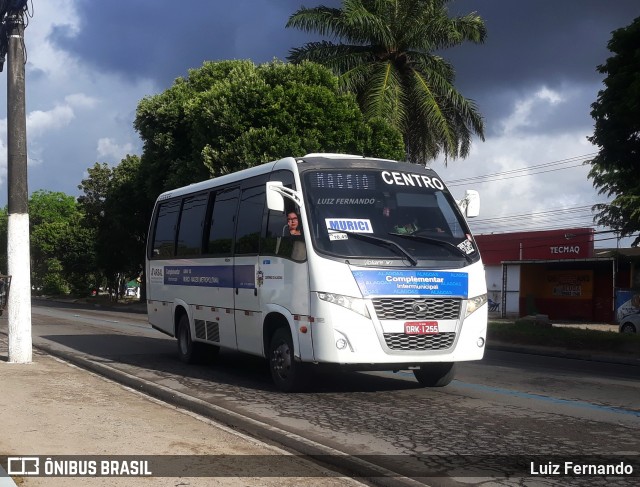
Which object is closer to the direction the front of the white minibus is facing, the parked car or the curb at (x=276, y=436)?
the curb

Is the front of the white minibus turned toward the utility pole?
no

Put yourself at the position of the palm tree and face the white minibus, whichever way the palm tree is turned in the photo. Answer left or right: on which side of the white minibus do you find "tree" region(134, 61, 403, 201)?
right

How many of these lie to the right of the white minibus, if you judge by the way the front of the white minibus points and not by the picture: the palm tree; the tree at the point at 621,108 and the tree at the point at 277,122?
0

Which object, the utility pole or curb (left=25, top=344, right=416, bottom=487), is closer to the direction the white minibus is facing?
the curb

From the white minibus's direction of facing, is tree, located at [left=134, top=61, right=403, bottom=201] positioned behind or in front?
behind

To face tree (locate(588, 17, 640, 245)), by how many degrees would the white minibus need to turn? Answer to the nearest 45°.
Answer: approximately 90° to its left

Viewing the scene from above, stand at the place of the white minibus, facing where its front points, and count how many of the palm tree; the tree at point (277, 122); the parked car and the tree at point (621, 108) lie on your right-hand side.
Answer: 0

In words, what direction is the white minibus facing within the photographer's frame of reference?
facing the viewer and to the right of the viewer

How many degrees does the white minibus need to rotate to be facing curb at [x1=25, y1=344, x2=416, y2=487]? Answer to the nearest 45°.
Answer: approximately 45° to its right

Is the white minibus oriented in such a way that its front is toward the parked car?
no

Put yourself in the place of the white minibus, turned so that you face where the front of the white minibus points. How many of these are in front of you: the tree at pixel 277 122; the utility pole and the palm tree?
0
